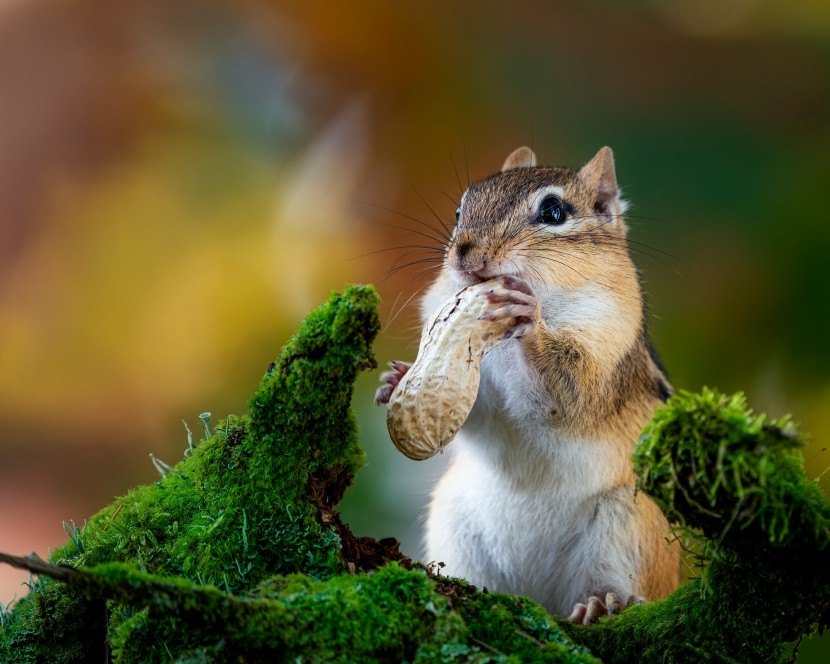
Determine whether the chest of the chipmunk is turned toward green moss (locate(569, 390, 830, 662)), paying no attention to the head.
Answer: no

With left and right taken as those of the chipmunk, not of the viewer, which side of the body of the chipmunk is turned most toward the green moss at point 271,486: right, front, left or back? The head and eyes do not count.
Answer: front

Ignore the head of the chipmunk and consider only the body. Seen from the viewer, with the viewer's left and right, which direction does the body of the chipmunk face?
facing the viewer and to the left of the viewer
